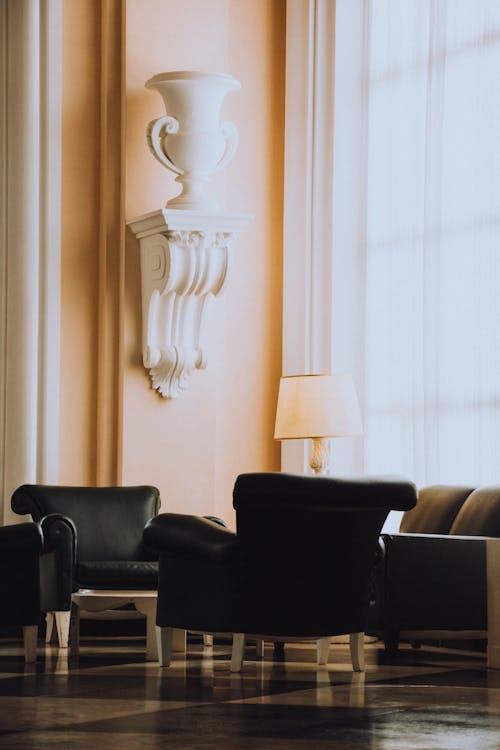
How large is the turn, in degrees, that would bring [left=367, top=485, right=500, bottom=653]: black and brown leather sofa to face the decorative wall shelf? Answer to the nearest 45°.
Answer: approximately 45° to its right

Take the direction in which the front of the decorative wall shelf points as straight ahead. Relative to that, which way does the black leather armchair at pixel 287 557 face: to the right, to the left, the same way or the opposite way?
the opposite way

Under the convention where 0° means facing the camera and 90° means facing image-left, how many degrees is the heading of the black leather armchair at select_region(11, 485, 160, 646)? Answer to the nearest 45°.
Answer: approximately 315°

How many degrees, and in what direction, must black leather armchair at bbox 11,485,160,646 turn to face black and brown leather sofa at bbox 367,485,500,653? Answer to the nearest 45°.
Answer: approximately 90° to its left

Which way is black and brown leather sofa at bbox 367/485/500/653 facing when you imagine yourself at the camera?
facing to the left of the viewer

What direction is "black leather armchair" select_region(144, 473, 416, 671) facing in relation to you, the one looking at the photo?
facing away from the viewer and to the left of the viewer

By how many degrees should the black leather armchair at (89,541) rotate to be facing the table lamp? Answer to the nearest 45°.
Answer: approximately 45° to its left

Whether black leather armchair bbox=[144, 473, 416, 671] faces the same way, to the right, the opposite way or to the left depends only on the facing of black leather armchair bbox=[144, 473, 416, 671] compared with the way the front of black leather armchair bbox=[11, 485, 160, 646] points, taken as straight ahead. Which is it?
the opposite way

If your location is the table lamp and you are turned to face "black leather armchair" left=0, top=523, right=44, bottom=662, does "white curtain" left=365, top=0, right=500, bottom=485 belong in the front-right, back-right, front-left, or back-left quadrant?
back-left
